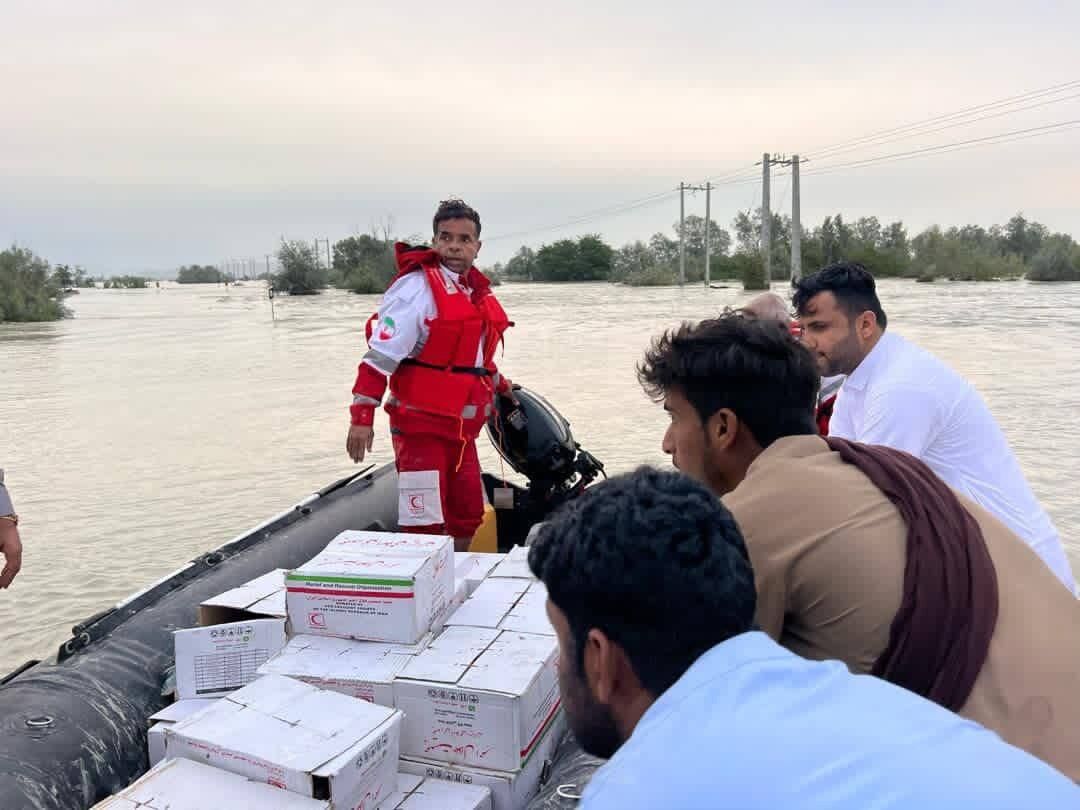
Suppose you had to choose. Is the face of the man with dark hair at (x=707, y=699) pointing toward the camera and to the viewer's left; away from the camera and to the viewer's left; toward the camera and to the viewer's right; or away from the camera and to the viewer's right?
away from the camera and to the viewer's left

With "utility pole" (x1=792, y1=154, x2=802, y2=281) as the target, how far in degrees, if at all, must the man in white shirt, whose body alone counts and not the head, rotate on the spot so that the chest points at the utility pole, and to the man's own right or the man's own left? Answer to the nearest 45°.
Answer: approximately 90° to the man's own right

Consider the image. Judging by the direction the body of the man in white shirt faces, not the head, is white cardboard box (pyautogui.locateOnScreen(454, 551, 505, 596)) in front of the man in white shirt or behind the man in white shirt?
in front

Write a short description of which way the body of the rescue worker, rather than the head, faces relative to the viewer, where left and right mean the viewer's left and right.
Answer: facing the viewer and to the right of the viewer

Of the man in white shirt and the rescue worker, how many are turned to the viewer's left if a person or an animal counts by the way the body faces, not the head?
1

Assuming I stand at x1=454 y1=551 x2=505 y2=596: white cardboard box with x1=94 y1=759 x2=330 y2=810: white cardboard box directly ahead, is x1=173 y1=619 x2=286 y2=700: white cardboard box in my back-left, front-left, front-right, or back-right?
front-right

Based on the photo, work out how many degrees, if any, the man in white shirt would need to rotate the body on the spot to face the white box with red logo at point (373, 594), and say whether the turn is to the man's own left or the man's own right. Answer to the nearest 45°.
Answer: approximately 45° to the man's own left

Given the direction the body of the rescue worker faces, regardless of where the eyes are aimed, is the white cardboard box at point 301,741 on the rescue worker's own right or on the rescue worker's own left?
on the rescue worker's own right

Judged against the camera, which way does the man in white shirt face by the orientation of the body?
to the viewer's left

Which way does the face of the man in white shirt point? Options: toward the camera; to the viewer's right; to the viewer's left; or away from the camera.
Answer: to the viewer's left

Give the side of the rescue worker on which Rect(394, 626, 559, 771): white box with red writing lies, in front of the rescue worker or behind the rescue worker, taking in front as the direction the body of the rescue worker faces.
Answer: in front

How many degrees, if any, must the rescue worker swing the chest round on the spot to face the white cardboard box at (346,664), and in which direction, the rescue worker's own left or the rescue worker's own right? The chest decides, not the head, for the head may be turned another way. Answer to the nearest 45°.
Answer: approximately 45° to the rescue worker's own right

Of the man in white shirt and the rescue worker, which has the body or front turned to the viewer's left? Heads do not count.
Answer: the man in white shirt

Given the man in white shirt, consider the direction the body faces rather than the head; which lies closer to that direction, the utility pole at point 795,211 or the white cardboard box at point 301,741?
the white cardboard box

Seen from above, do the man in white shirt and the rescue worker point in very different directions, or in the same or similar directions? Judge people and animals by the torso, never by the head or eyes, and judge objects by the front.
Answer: very different directions

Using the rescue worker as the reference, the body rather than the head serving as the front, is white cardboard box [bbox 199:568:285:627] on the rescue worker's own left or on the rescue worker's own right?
on the rescue worker's own right
